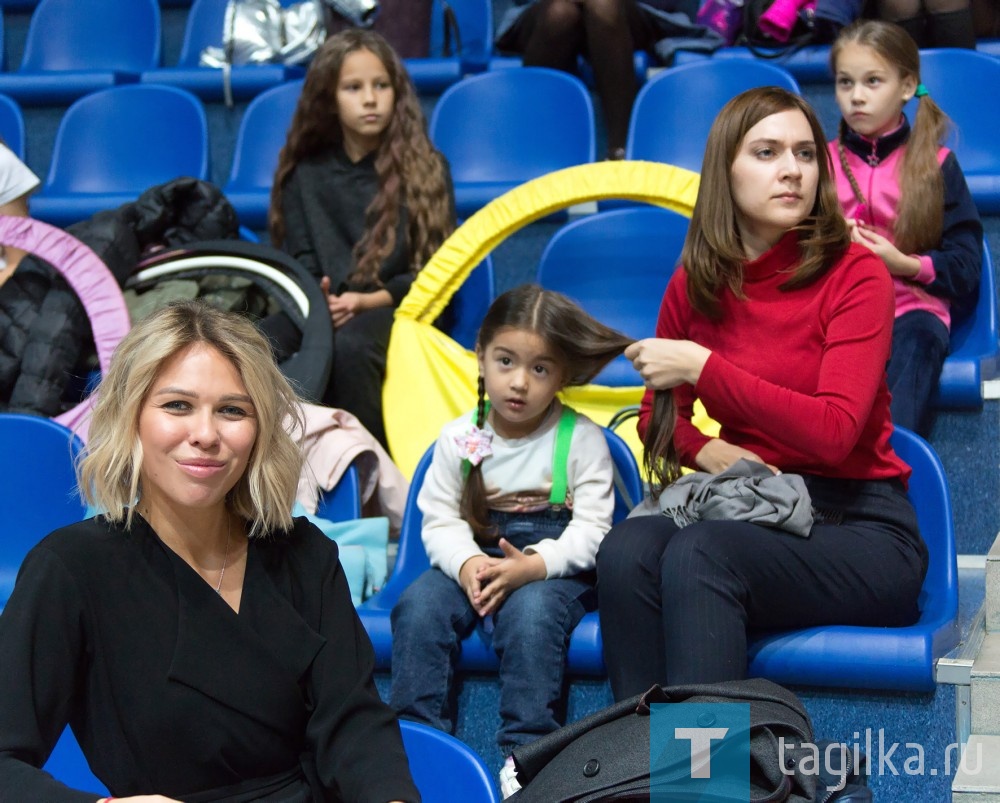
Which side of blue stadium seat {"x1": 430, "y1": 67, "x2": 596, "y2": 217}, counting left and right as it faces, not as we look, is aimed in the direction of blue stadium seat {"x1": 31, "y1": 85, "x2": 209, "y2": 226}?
right

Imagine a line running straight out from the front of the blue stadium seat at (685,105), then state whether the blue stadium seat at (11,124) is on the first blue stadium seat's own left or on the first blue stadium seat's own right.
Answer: on the first blue stadium seat's own right

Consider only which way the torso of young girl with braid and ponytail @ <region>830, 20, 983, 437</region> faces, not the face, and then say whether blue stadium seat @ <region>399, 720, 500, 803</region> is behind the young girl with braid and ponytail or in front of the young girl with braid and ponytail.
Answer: in front
